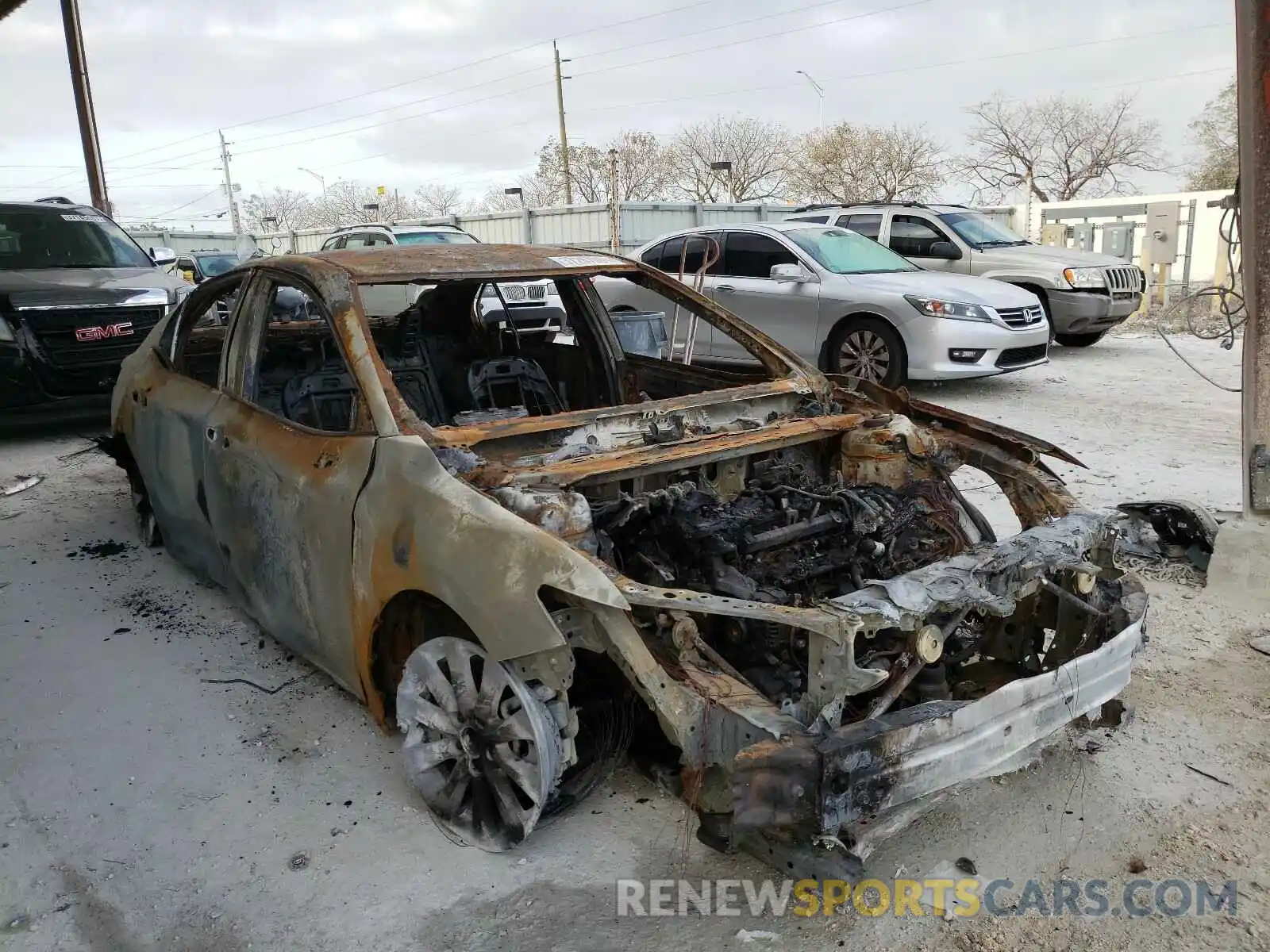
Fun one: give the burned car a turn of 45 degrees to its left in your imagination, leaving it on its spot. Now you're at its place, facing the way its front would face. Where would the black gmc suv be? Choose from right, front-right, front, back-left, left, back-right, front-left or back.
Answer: back-left

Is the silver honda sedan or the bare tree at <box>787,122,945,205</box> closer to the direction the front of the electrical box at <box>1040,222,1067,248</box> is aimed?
the silver honda sedan

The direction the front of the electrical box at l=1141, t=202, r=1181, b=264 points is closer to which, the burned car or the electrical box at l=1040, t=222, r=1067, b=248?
the burned car

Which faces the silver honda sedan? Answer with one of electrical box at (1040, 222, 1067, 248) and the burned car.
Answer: the electrical box

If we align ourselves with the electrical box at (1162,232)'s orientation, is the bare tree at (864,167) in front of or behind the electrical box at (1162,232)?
behind

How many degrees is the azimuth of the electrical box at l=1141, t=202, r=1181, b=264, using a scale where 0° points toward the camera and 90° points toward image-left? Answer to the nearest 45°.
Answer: approximately 0°

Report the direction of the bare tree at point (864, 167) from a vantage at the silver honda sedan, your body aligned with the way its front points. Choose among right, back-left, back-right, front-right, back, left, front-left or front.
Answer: back-left

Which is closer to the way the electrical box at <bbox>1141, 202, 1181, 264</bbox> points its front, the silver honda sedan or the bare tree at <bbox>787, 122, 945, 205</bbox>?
the silver honda sedan

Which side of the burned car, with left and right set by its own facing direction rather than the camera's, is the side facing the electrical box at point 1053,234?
left

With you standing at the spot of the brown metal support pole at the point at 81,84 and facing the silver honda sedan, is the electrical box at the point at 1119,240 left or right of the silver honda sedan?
left

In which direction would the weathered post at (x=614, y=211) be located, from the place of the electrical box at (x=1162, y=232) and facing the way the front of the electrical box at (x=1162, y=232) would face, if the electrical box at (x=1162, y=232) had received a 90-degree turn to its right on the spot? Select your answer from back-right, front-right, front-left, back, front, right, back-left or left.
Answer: front

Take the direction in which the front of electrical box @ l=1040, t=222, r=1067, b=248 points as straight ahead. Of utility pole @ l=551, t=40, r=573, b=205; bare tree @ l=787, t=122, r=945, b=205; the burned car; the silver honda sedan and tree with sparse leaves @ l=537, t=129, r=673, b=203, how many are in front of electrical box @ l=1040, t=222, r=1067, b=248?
2

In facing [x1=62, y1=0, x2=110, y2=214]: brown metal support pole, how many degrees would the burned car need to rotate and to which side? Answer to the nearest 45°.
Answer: approximately 180°
